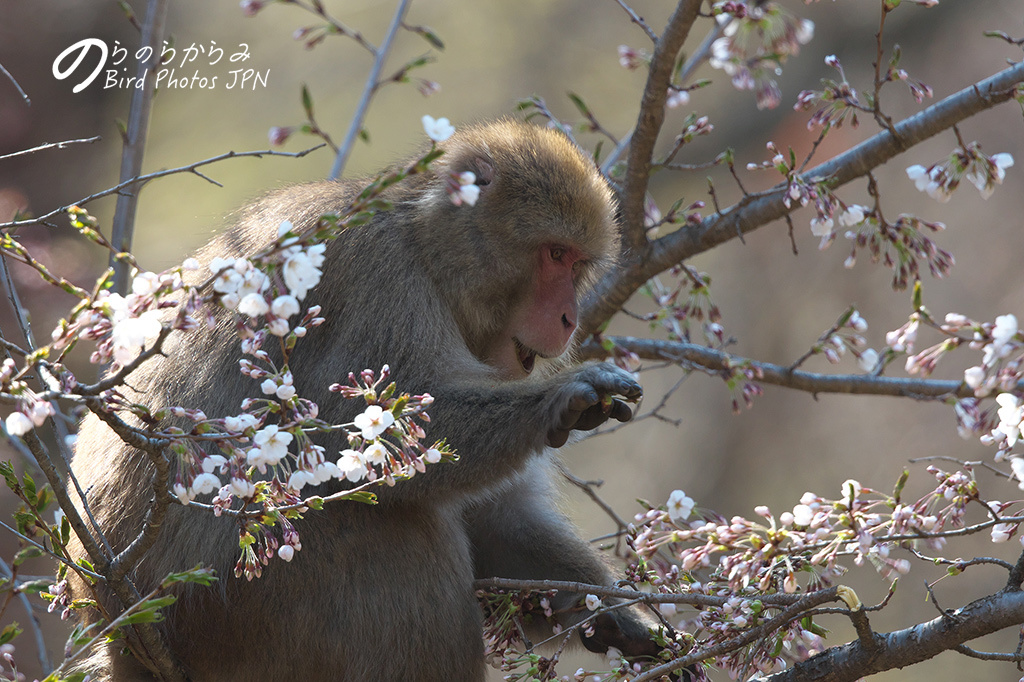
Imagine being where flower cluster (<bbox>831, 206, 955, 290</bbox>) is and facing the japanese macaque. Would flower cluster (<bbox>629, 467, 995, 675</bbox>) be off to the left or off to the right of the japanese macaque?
left

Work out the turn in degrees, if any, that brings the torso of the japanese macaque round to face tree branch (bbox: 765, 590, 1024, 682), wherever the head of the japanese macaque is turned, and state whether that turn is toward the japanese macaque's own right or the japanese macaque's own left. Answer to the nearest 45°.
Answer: approximately 45° to the japanese macaque's own right

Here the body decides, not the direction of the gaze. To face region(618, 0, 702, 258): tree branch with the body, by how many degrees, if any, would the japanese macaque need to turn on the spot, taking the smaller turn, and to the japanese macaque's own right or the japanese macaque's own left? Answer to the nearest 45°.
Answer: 0° — it already faces it

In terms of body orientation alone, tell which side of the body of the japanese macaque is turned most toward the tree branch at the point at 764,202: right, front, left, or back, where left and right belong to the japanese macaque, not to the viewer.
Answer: front

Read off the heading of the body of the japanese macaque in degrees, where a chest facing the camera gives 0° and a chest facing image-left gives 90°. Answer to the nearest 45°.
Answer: approximately 270°
